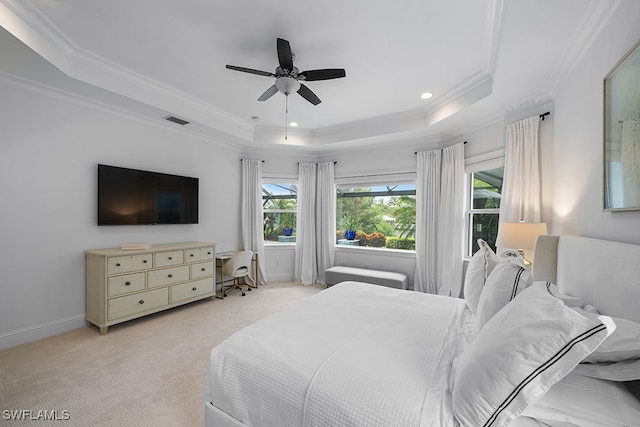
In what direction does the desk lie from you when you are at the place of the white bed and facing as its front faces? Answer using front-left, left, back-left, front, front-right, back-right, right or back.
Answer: front-right

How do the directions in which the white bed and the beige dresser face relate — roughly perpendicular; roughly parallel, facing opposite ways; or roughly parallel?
roughly parallel, facing opposite ways

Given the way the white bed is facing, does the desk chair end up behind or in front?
in front

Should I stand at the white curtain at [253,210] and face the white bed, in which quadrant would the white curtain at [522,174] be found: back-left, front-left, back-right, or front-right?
front-left

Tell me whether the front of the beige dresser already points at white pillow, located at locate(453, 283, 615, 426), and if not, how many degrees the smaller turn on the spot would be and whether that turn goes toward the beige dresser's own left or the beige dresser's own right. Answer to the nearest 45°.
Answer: approximately 45° to the beige dresser's own right

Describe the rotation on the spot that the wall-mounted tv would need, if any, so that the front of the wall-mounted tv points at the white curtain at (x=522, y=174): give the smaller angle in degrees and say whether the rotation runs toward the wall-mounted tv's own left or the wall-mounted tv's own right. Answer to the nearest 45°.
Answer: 0° — it already faces it

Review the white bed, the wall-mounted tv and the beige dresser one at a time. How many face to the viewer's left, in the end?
1

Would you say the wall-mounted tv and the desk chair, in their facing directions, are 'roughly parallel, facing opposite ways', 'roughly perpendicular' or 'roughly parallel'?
roughly parallel, facing opposite ways

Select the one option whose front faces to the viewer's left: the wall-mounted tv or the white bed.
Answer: the white bed

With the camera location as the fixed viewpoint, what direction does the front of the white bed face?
facing to the left of the viewer

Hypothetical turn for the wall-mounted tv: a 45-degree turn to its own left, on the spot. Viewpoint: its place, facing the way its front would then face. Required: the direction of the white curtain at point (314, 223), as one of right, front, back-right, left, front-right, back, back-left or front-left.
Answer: front

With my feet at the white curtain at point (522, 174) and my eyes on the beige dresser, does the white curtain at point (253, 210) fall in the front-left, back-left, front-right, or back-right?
front-right

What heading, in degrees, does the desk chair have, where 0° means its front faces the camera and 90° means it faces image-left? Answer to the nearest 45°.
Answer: approximately 135°

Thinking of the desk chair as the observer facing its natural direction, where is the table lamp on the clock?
The table lamp is roughly at 6 o'clock from the desk chair.

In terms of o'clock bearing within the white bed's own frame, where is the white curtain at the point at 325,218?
The white curtain is roughly at 2 o'clock from the white bed.

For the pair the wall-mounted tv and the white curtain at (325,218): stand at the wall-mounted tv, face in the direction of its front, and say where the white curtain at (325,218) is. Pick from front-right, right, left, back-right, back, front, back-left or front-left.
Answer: front-left

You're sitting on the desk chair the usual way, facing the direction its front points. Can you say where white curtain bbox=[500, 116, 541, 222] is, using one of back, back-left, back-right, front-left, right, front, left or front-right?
back

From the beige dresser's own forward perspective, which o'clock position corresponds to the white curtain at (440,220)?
The white curtain is roughly at 11 o'clock from the beige dresser.
